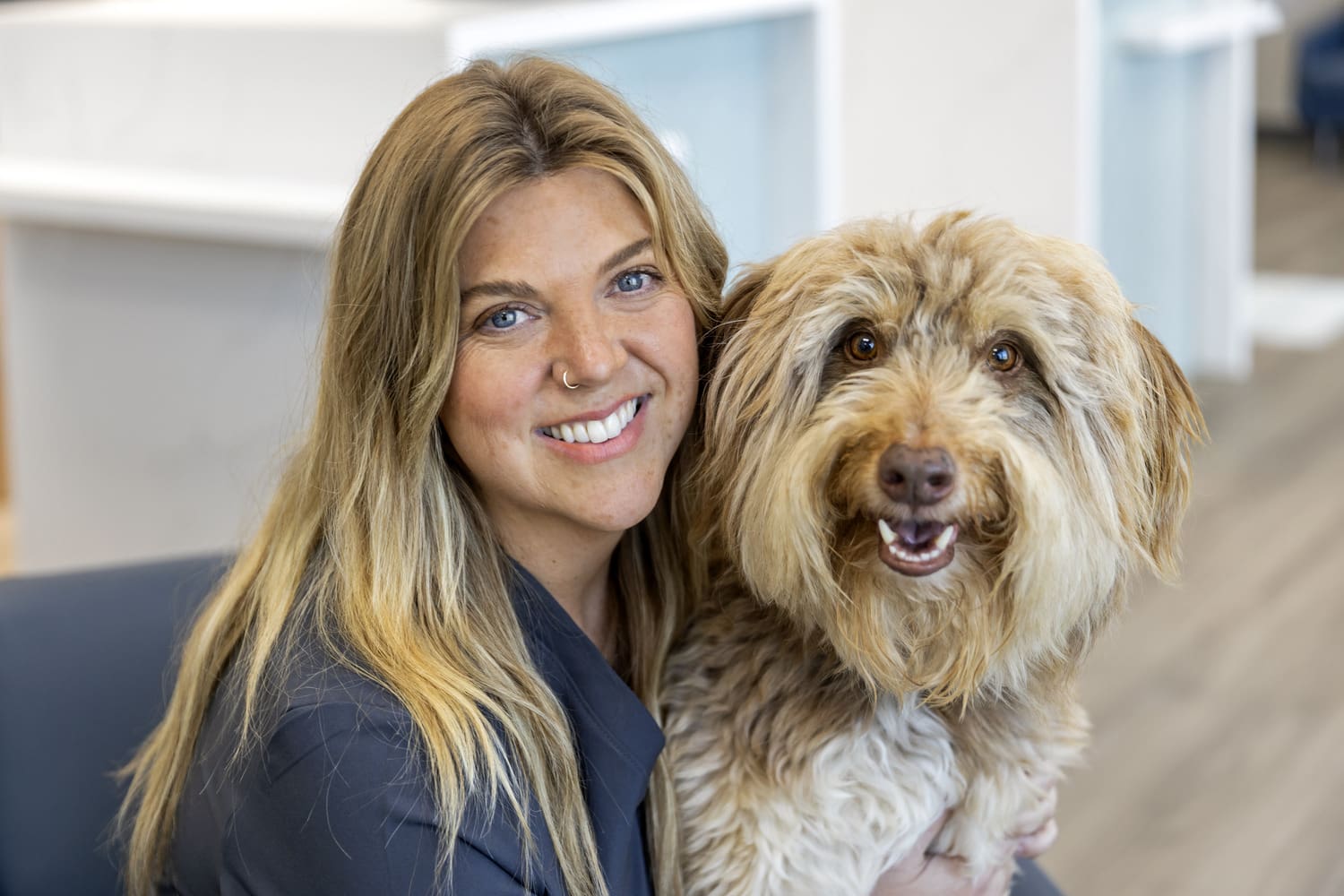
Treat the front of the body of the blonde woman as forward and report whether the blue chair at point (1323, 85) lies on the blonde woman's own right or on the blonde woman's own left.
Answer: on the blonde woman's own left

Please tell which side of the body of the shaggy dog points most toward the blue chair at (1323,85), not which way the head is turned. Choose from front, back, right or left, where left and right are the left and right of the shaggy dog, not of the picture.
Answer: back

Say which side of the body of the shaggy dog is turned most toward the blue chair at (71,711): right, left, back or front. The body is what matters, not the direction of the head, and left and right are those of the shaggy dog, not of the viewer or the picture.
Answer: right
